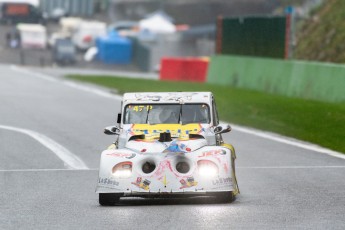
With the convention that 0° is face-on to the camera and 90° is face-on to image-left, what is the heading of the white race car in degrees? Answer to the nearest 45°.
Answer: approximately 0°

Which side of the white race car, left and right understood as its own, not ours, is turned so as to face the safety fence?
back
